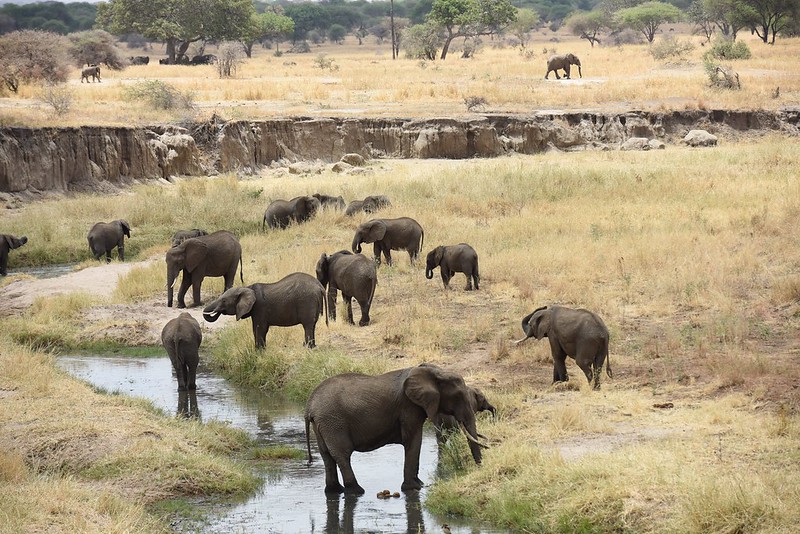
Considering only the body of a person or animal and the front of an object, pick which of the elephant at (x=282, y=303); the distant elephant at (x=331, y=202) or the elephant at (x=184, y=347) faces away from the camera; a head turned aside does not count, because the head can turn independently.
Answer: the elephant at (x=184, y=347)

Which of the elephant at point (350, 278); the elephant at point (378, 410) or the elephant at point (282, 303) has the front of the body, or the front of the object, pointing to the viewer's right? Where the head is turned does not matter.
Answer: the elephant at point (378, 410)

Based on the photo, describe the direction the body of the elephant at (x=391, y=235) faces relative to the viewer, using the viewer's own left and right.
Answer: facing to the left of the viewer

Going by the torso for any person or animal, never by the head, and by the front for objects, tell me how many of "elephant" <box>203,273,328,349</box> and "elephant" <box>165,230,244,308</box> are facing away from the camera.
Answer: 0

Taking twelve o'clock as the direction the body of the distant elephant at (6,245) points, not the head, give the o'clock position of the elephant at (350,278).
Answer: The elephant is roughly at 2 o'clock from the distant elephant.

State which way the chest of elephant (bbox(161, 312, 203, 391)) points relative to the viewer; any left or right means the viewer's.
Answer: facing away from the viewer

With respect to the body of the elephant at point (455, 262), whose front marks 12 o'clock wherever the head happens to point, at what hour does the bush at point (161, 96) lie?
The bush is roughly at 2 o'clock from the elephant.

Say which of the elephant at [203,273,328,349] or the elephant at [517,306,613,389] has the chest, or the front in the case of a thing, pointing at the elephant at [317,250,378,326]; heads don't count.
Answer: the elephant at [517,306,613,389]

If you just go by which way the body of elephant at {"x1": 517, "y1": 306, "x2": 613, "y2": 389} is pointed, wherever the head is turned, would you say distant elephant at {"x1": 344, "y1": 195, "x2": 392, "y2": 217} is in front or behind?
in front

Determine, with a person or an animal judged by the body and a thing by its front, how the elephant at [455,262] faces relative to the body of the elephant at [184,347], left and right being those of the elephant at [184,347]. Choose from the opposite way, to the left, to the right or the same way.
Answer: to the left

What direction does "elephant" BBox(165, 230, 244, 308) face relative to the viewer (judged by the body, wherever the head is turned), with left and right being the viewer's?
facing the viewer and to the left of the viewer

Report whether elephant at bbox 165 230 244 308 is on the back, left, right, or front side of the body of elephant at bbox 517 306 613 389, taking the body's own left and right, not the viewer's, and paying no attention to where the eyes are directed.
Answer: front

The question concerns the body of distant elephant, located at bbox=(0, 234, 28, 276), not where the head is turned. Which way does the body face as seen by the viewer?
to the viewer's right

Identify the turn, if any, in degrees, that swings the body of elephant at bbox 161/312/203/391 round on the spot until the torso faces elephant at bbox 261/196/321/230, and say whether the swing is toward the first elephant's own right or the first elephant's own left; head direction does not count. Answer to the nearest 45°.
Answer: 0° — it already faces it

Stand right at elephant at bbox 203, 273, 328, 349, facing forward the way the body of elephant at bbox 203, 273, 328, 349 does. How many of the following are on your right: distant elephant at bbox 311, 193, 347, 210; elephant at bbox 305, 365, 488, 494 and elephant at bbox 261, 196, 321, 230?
2

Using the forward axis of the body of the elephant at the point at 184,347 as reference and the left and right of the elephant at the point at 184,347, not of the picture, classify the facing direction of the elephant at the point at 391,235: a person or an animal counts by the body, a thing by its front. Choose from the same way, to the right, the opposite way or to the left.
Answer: to the left

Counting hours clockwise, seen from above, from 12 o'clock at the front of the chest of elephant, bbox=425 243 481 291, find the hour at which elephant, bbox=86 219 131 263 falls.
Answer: elephant, bbox=86 219 131 263 is roughly at 1 o'clock from elephant, bbox=425 243 481 291.
